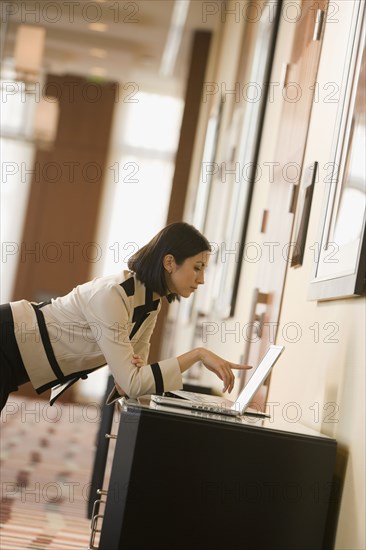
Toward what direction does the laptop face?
to the viewer's left

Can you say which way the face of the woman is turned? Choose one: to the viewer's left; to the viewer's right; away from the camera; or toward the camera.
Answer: to the viewer's right

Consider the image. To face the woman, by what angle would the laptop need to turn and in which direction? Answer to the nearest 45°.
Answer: approximately 45° to its right
